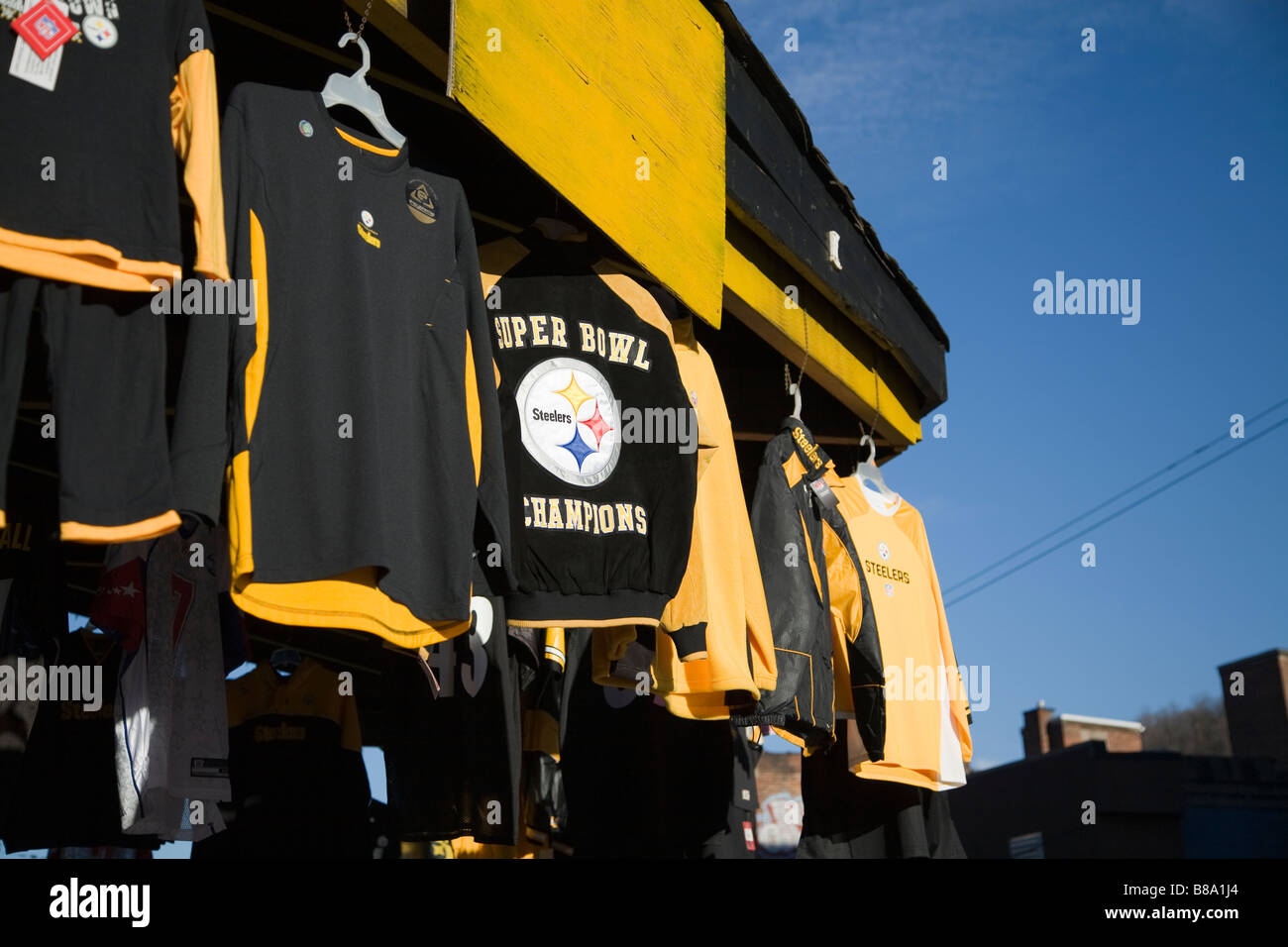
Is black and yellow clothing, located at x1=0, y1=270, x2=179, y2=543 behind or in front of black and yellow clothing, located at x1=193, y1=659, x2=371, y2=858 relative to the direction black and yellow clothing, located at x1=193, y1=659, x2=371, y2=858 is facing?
in front

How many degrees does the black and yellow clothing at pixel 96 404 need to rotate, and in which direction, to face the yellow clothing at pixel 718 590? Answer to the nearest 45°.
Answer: approximately 135° to its left
